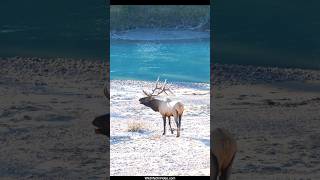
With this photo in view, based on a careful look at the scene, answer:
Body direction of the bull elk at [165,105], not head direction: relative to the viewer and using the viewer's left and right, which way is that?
facing away from the viewer and to the left of the viewer
